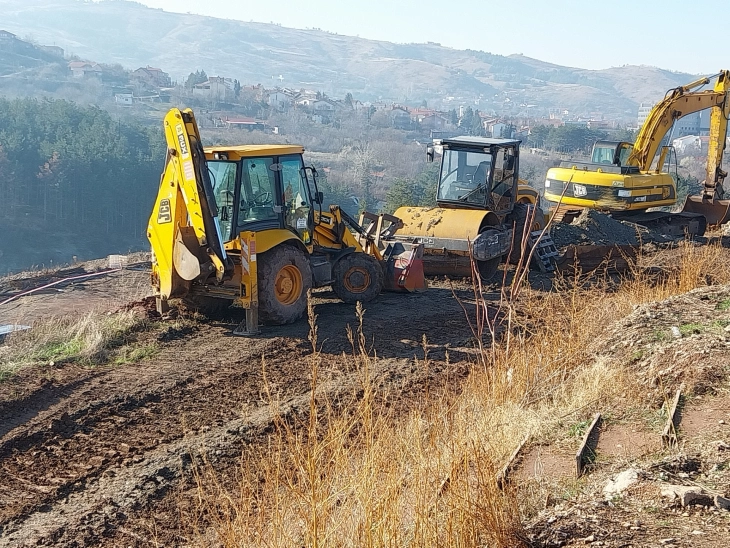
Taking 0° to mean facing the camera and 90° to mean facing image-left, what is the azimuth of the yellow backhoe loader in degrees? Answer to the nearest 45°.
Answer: approximately 225°

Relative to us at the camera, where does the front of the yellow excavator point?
facing away from the viewer and to the right of the viewer

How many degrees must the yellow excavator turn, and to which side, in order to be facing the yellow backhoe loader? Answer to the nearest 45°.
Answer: approximately 135° to its right

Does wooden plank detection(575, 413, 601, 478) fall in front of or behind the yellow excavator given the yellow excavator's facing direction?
behind

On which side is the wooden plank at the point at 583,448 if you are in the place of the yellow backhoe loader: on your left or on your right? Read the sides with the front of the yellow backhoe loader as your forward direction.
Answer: on your right

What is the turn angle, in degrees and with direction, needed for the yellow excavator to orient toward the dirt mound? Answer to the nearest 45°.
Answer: approximately 135° to its right

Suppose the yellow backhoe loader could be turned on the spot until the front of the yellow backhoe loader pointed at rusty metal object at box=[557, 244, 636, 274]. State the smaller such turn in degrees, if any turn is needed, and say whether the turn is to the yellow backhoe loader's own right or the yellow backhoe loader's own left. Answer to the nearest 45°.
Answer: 0° — it already faces it
